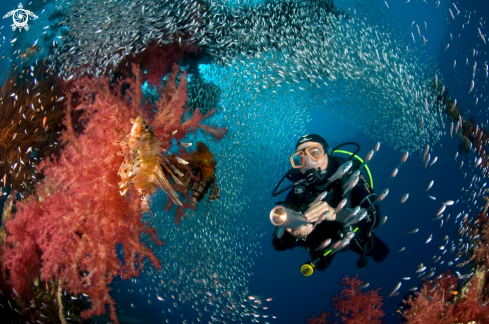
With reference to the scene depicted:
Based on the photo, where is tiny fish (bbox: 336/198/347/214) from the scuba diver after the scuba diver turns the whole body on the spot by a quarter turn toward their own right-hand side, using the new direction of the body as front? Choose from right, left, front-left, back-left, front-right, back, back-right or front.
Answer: back-left

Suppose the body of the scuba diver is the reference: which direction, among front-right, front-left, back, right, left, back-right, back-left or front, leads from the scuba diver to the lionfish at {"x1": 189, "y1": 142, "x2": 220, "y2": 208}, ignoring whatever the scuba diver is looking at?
front

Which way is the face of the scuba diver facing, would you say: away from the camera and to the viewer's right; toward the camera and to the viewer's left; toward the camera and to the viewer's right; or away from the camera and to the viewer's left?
toward the camera and to the viewer's left

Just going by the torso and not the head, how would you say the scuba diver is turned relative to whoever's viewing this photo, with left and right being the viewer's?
facing the viewer and to the left of the viewer
